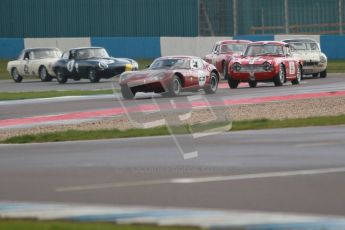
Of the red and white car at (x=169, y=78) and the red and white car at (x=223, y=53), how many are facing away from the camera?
0

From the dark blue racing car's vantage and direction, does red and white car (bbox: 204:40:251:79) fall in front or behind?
in front

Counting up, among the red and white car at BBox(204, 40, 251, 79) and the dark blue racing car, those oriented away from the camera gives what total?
0

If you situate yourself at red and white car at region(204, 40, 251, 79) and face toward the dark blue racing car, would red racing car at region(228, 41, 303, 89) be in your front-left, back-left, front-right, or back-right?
back-left

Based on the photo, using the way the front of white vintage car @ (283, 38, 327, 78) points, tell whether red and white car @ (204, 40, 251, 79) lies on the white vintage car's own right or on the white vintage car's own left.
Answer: on the white vintage car's own right

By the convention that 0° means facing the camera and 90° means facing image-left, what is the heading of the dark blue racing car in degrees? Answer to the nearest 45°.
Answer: approximately 315°

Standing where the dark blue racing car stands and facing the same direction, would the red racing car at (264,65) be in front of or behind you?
in front

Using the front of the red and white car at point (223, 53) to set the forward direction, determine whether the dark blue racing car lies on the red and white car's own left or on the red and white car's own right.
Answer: on the red and white car's own right

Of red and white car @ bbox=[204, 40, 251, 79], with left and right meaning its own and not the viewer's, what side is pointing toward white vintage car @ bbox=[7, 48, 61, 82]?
right
